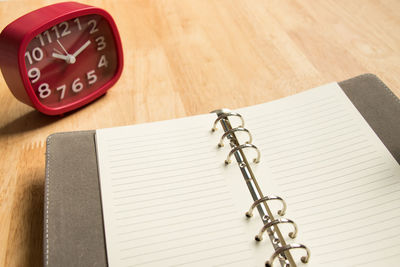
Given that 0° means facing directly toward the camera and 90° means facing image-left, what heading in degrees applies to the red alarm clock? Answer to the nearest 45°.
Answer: approximately 315°
